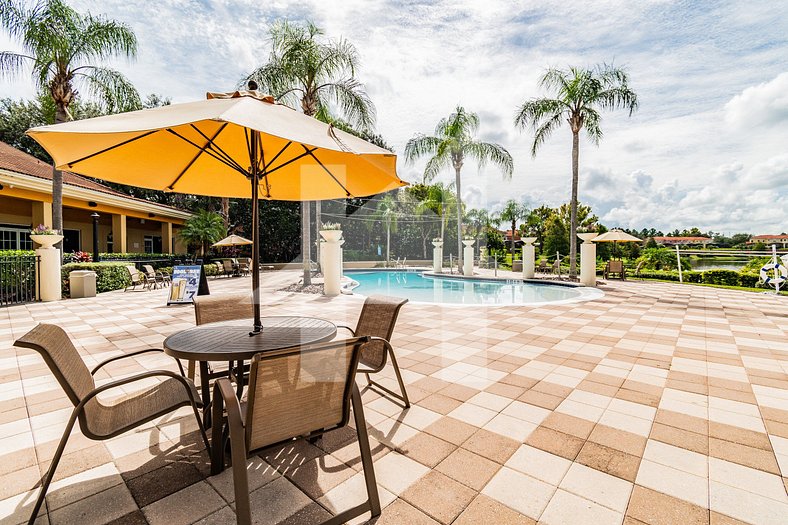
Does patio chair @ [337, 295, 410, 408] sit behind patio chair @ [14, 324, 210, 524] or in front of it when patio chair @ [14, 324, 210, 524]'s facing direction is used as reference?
in front

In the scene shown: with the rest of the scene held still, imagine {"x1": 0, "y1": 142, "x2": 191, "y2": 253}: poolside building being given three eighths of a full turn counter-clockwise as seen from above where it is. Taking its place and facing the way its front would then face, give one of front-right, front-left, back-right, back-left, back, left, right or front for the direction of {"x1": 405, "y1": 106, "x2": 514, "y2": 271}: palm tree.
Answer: back-right

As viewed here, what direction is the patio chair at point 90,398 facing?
to the viewer's right

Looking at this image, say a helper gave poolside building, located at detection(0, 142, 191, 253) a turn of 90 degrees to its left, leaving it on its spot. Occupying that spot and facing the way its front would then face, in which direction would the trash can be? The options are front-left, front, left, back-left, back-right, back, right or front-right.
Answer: back-right

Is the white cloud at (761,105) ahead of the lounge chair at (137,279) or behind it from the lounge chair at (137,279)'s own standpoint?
ahead

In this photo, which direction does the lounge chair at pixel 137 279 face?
to the viewer's right

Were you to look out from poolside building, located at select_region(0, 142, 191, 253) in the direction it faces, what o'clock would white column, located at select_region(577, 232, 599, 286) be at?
The white column is roughly at 12 o'clock from the poolside building.

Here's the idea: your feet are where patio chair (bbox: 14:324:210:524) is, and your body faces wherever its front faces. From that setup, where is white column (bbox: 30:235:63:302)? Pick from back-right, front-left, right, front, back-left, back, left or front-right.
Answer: left

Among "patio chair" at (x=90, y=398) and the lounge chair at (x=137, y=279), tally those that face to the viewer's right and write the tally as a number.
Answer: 2

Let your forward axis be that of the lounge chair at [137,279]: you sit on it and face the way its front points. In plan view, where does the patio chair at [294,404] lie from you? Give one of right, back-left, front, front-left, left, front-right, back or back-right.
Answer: right

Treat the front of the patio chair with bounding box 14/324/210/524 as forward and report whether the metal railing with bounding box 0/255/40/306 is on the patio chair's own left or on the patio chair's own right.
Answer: on the patio chair's own left

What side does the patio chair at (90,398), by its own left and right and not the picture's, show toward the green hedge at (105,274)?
left

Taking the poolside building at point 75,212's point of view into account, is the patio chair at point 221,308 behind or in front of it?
in front

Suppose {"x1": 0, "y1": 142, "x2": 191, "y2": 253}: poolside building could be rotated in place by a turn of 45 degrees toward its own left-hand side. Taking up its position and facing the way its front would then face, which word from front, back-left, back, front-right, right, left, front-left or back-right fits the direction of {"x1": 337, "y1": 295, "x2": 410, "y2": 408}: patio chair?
right

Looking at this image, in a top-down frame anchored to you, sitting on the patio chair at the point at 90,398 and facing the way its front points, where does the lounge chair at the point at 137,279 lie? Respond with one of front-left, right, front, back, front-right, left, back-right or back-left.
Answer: left

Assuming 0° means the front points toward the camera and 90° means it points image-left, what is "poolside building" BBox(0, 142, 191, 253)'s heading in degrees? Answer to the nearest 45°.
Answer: approximately 315°

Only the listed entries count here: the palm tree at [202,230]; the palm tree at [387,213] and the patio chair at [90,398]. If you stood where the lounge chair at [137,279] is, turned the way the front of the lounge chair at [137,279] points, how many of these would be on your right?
1
